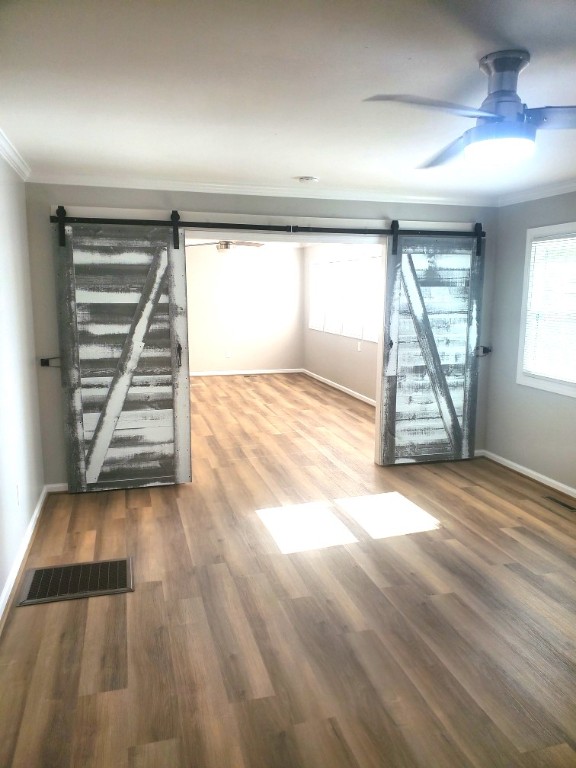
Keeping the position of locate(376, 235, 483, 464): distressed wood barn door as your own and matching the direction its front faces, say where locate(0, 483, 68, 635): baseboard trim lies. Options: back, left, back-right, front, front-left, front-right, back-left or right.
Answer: front-right

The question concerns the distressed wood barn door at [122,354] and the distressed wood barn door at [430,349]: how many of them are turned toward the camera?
2

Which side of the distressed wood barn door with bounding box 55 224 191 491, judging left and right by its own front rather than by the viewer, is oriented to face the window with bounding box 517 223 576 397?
left

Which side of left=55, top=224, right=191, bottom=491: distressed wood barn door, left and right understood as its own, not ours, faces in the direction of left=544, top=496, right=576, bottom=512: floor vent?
left

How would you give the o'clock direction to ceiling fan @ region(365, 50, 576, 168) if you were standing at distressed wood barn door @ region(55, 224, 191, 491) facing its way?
The ceiling fan is roughly at 11 o'clock from the distressed wood barn door.

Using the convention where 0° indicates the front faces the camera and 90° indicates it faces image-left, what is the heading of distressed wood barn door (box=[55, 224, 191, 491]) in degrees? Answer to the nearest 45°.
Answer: approximately 0°
